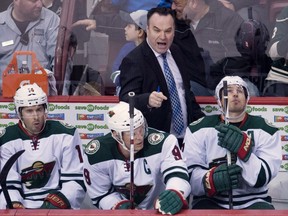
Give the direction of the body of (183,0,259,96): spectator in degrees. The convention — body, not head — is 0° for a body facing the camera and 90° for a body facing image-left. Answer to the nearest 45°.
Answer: approximately 45°

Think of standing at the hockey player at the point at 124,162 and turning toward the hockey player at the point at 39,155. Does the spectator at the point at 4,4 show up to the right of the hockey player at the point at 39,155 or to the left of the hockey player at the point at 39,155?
right

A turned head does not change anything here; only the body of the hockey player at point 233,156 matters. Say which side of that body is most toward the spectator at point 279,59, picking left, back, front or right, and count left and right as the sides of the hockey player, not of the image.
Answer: back

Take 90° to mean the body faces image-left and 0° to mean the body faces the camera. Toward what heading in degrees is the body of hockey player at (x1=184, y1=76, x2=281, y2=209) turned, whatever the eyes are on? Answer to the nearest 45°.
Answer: approximately 0°

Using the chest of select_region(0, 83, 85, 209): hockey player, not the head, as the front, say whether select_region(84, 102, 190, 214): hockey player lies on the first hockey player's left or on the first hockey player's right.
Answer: on the first hockey player's left

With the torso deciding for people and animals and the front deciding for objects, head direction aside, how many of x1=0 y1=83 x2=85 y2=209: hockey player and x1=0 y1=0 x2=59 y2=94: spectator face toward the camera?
2
